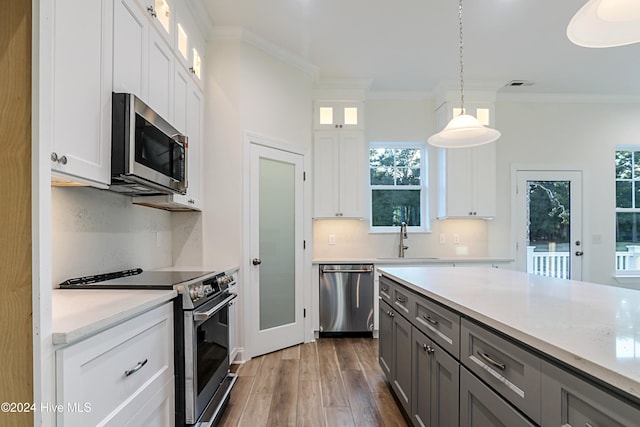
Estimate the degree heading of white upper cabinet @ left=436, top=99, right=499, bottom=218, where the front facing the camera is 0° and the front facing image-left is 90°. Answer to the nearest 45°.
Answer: approximately 0°

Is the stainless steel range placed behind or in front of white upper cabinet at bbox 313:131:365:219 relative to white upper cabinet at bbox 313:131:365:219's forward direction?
in front

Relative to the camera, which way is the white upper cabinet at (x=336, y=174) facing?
toward the camera

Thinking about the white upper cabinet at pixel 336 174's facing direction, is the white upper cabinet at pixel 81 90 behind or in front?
in front

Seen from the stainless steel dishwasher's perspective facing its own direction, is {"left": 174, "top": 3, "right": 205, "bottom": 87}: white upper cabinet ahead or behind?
ahead

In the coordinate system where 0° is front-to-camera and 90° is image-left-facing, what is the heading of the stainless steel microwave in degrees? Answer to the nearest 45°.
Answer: approximately 315°

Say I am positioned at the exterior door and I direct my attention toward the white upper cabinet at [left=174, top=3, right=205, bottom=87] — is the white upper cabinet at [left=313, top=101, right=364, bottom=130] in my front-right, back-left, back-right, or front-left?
front-right

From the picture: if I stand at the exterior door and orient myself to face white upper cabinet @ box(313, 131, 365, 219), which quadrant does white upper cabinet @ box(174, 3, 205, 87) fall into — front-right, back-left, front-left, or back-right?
front-left

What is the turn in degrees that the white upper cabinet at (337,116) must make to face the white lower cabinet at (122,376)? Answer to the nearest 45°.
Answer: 0° — it already faces it

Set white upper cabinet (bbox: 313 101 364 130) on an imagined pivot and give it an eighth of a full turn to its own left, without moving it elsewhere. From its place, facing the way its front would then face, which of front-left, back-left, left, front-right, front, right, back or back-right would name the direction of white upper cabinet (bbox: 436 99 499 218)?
front-left

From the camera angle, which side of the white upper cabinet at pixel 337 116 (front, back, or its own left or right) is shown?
front
